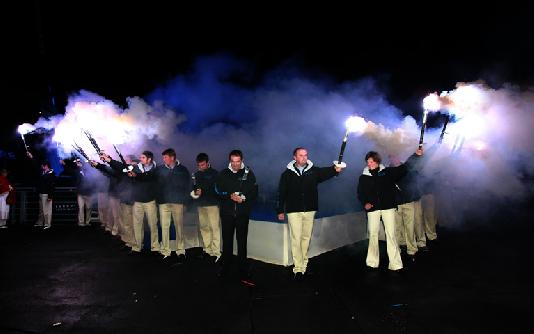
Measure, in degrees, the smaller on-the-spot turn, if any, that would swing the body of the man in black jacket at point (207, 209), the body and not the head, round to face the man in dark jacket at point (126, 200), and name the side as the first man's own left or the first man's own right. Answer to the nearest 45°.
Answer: approximately 90° to the first man's own right

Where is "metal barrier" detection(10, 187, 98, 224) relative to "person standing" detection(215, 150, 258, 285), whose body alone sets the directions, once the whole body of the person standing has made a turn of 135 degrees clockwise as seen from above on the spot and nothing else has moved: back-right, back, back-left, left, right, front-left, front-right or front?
front

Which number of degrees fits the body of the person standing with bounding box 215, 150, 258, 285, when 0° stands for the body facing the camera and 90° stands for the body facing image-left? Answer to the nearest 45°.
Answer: approximately 0°

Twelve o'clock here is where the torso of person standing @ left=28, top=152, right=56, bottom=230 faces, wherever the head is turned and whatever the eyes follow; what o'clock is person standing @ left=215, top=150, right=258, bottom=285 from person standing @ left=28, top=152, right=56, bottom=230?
person standing @ left=215, top=150, right=258, bottom=285 is roughly at 10 o'clock from person standing @ left=28, top=152, right=56, bottom=230.

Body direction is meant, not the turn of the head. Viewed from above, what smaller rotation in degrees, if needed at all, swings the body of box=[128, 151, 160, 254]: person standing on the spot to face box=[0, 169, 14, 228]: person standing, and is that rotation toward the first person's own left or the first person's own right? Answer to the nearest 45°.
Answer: approximately 90° to the first person's own right

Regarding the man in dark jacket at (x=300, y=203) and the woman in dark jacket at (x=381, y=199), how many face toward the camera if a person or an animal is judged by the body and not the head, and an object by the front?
2

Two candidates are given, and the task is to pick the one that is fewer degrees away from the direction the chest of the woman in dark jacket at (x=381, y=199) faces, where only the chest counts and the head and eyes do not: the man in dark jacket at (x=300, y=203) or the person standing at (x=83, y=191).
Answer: the man in dark jacket

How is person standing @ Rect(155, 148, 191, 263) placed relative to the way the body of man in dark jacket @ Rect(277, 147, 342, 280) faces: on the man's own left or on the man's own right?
on the man's own right

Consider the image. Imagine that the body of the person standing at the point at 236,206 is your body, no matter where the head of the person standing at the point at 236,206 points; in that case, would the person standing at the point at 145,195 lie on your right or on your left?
on your right

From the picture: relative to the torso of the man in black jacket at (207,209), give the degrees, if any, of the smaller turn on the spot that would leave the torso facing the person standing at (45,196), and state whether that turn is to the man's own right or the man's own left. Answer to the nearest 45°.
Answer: approximately 90° to the man's own right

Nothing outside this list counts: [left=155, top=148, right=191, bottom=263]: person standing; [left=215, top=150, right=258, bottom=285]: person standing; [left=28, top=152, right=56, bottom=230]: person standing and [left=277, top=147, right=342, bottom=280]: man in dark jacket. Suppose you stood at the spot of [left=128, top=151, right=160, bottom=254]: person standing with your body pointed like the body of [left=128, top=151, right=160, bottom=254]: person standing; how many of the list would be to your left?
3
